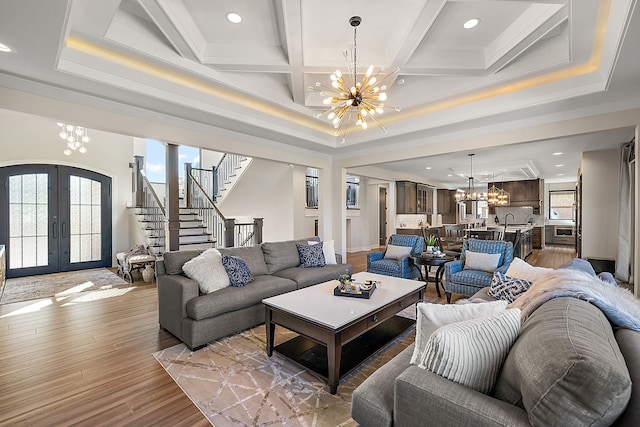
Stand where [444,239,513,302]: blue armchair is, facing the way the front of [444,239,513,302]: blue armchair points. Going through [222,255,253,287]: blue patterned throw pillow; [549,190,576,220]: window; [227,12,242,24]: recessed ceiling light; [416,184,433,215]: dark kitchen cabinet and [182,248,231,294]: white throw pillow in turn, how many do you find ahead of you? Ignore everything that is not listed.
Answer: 3

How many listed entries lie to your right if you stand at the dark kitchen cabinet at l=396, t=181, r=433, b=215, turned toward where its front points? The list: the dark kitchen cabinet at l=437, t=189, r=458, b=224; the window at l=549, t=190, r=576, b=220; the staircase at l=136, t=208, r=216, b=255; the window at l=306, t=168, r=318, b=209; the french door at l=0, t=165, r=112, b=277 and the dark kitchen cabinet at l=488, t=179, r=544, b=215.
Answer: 3

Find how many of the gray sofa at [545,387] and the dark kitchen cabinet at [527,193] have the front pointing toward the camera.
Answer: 1

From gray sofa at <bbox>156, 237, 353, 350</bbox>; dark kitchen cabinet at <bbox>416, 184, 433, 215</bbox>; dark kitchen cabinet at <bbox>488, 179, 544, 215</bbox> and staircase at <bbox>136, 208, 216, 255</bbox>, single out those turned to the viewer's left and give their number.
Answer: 0

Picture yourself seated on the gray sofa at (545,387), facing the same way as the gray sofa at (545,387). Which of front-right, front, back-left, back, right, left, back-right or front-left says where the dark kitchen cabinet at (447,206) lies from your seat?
right

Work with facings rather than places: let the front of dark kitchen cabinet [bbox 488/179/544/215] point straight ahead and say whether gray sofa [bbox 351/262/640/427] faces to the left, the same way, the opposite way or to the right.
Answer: to the right

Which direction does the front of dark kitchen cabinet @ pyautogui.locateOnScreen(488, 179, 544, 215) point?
toward the camera

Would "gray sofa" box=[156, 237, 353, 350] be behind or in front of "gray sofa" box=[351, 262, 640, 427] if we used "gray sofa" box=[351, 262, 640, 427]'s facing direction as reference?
in front

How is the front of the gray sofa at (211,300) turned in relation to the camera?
facing the viewer and to the right of the viewer

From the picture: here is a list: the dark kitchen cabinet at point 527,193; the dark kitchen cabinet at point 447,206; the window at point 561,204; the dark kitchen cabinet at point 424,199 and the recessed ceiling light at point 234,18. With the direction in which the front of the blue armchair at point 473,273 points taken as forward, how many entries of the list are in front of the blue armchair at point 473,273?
1

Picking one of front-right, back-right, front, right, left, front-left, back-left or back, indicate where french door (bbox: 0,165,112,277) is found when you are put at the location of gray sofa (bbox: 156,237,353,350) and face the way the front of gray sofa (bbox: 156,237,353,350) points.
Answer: back

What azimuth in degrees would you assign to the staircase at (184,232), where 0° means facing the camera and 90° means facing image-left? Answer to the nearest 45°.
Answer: approximately 315°

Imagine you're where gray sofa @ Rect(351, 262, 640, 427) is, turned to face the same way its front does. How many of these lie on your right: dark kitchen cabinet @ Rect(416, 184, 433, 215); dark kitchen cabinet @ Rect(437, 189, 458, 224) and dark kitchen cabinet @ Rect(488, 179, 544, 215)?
3
